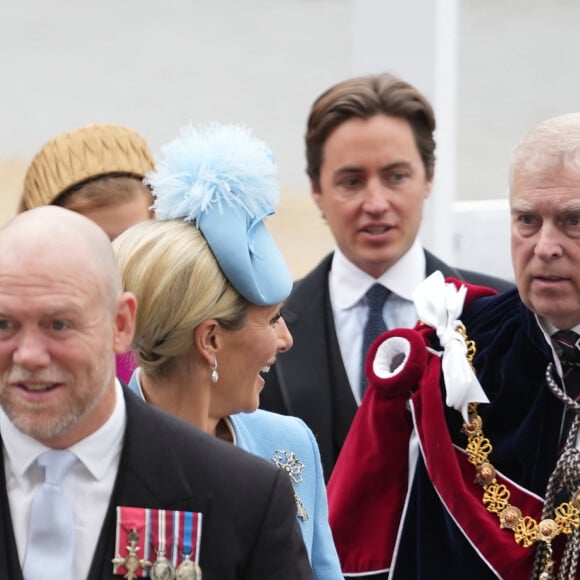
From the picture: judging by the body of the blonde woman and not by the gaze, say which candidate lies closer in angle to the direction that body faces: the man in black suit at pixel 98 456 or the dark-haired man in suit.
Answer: the man in black suit

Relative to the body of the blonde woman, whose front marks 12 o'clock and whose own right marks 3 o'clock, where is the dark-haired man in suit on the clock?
The dark-haired man in suit is roughly at 8 o'clock from the blonde woman.

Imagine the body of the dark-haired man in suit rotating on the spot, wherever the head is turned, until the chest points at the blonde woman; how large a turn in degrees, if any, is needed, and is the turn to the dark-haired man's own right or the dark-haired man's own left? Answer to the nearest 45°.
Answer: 0° — they already face them

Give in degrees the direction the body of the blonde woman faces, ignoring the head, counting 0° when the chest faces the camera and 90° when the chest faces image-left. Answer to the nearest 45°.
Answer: approximately 315°

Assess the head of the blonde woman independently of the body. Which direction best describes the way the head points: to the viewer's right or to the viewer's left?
to the viewer's right

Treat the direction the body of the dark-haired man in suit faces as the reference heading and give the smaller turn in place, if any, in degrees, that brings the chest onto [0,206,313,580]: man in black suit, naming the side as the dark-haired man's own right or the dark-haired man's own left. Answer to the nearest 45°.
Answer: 0° — they already face them
